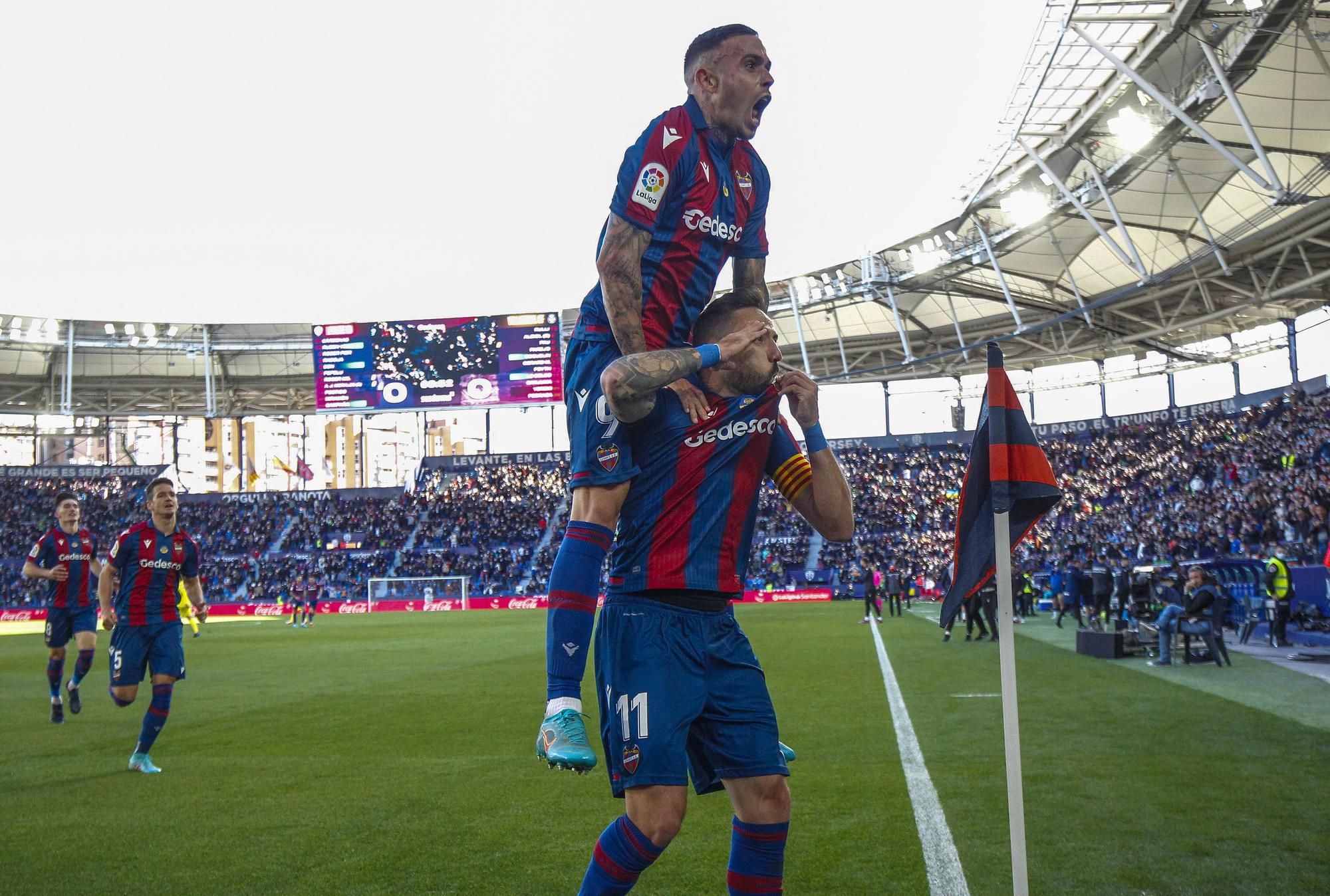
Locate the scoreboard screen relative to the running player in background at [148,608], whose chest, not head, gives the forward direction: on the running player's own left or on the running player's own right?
on the running player's own left

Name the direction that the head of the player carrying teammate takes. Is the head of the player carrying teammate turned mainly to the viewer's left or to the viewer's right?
to the viewer's right

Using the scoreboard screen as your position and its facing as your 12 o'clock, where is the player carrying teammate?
The player carrying teammate is roughly at 12 o'clock from the scoreboard screen.

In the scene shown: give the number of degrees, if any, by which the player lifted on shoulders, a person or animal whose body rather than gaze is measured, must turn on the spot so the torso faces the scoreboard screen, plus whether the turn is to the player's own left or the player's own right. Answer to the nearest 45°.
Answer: approximately 135° to the player's own left

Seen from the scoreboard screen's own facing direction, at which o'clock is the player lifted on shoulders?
The player lifted on shoulders is roughly at 12 o'clock from the scoreboard screen.
